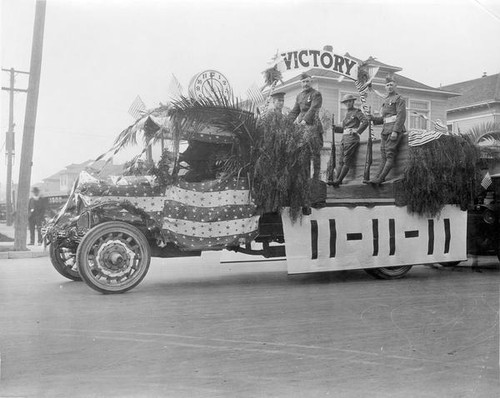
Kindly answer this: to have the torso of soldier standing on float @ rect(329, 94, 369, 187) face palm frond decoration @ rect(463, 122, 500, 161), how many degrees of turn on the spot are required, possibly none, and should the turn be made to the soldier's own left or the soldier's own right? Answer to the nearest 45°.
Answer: approximately 135° to the soldier's own left

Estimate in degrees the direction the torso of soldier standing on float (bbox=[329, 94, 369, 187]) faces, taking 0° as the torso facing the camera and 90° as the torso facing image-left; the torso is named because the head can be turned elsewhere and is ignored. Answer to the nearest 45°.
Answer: approximately 45°

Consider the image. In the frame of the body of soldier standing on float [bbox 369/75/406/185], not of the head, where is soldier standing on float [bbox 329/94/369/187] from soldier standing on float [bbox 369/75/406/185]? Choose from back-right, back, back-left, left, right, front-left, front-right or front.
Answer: right

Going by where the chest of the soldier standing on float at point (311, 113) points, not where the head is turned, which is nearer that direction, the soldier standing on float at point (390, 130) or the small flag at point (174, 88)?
the small flag

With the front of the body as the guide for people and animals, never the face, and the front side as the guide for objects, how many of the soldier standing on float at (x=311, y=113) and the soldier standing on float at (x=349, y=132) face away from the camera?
0

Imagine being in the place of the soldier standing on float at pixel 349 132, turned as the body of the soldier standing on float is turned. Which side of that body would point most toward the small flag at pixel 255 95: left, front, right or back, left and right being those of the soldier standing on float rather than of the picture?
right

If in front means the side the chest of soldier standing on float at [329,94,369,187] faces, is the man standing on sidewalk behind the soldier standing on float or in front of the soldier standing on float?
in front

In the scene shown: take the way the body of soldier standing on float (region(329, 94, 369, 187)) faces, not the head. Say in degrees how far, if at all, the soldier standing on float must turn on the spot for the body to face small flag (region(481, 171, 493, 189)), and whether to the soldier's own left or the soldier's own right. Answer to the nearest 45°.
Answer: approximately 135° to the soldier's own left

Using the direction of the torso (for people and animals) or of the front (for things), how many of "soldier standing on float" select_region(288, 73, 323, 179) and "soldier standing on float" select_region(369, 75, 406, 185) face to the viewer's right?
0
